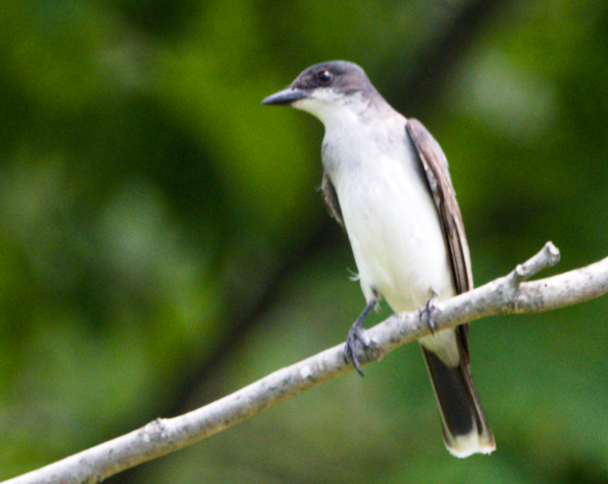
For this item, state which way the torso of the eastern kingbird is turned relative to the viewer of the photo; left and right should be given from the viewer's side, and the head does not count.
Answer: facing the viewer and to the left of the viewer
